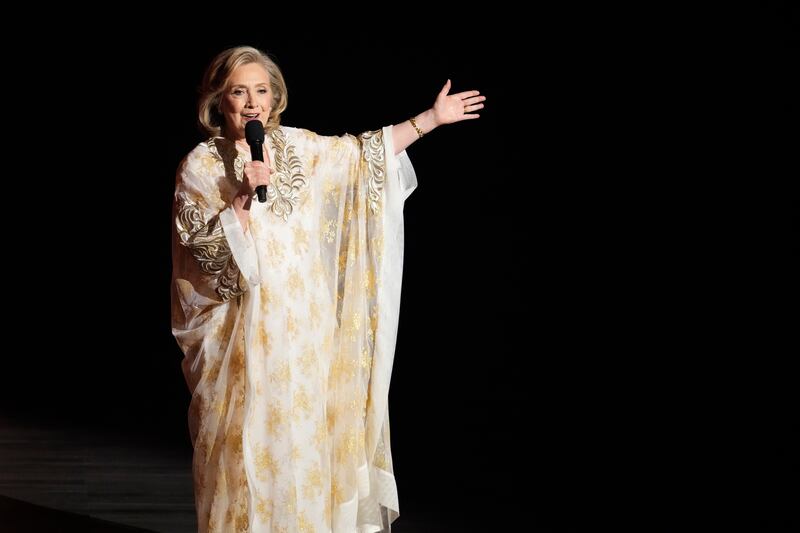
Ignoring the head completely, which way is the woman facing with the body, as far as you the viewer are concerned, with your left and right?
facing the viewer and to the right of the viewer
